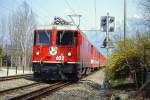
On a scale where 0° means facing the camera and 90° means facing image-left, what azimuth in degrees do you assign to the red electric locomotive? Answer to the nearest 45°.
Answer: approximately 45°

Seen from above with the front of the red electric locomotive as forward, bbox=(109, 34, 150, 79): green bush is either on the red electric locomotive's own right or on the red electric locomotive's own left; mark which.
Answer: on the red electric locomotive's own left
